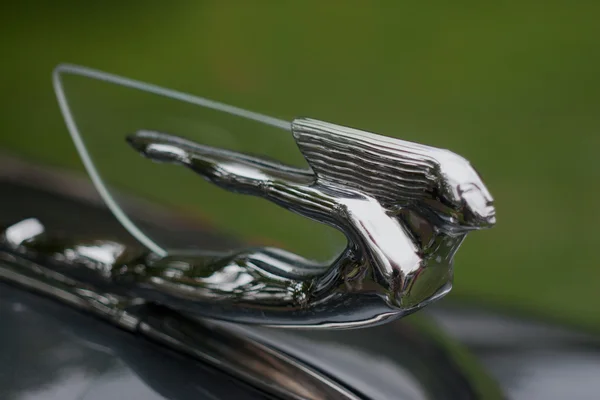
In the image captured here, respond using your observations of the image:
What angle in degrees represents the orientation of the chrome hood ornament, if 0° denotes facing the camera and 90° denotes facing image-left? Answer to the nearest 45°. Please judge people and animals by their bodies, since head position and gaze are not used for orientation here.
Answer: approximately 270°
